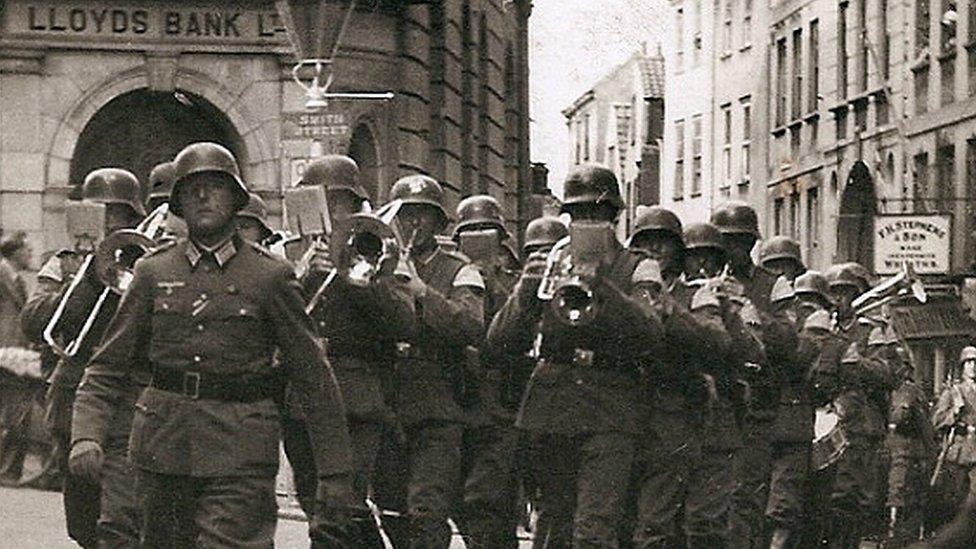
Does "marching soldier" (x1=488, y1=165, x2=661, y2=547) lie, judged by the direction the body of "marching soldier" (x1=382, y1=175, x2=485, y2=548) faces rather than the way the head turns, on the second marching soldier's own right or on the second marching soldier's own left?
on the second marching soldier's own left

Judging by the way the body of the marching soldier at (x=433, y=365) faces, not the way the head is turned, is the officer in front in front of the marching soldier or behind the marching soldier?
in front

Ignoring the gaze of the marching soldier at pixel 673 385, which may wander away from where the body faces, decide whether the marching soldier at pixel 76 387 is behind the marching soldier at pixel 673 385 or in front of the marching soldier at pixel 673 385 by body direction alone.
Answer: in front

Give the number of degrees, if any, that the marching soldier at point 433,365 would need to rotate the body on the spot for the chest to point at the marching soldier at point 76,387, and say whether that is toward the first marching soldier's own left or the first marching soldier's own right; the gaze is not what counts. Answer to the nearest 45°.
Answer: approximately 45° to the first marching soldier's own right

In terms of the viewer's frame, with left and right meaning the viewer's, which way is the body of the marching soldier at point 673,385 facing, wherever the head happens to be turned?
facing the viewer and to the left of the viewer

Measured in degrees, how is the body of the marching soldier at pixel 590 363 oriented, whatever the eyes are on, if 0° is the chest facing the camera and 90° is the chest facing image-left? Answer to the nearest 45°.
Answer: approximately 0°

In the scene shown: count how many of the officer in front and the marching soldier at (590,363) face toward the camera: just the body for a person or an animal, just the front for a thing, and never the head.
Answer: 2

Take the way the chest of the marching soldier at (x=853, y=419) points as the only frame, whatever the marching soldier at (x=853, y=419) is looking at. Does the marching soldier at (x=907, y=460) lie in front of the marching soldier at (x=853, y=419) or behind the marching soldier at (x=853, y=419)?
behind
